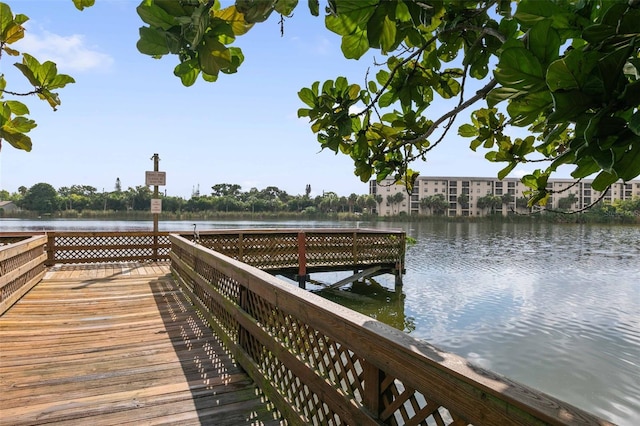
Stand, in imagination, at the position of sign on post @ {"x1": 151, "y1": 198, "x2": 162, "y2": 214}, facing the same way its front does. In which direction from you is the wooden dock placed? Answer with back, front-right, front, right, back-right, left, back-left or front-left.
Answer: front

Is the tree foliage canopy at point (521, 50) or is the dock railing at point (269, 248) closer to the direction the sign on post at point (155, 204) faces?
the tree foliage canopy

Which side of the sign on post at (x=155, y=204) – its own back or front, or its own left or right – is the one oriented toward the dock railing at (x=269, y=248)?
left

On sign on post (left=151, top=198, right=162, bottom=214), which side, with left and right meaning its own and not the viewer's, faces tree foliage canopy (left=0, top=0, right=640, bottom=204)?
front

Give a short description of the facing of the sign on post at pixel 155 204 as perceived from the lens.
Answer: facing the viewer
